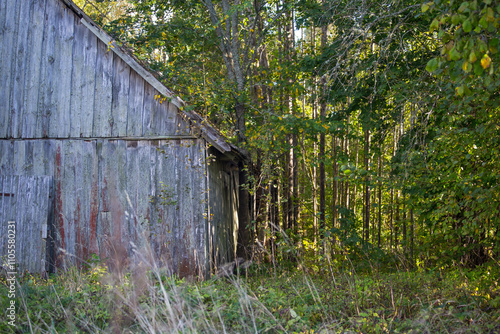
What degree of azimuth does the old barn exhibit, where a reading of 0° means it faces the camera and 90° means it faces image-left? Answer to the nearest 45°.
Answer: approximately 0°
